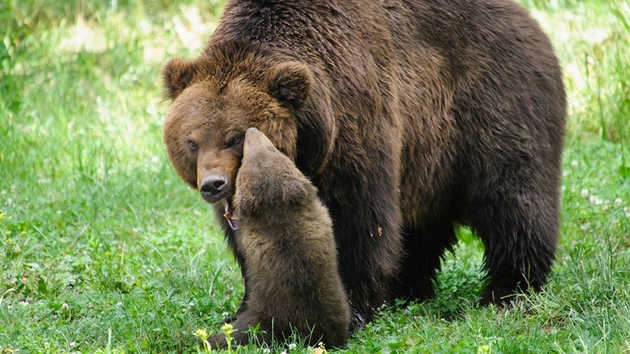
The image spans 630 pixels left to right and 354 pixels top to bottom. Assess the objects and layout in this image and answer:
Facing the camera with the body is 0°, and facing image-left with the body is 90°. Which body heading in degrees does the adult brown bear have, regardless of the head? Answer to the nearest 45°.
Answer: approximately 45°

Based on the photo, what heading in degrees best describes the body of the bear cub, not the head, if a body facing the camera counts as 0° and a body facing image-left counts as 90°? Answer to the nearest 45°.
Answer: approximately 135°

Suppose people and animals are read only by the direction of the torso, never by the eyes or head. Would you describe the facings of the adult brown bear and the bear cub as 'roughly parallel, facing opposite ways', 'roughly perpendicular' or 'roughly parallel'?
roughly perpendicular

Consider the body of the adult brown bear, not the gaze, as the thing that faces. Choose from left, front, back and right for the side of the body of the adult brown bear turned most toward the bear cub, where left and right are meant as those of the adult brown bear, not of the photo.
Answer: front

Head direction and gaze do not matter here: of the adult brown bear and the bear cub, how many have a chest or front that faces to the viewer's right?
0
